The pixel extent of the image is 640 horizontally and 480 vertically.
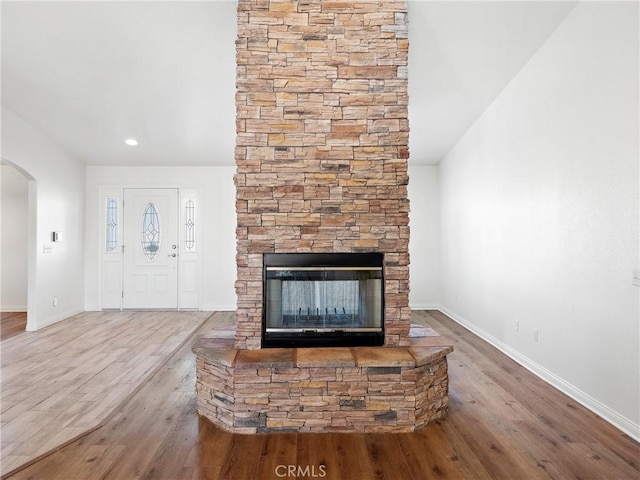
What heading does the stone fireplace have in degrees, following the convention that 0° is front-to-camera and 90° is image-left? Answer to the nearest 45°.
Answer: approximately 0°

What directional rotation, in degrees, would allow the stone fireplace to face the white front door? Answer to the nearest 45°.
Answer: approximately 135° to its right
